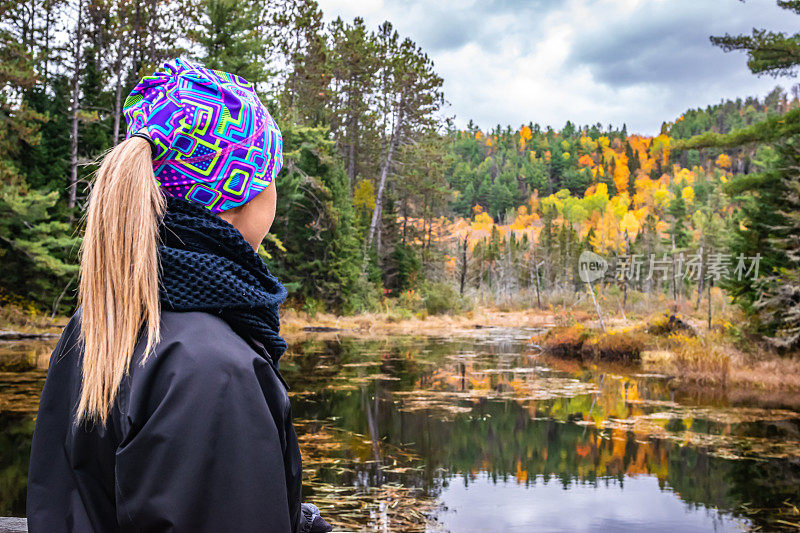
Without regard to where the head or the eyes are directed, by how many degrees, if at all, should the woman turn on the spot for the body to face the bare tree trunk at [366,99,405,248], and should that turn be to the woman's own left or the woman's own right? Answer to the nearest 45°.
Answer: approximately 45° to the woman's own left

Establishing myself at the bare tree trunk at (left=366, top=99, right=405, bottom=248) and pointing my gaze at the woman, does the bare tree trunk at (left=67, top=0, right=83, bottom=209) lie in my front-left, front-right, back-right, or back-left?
front-right

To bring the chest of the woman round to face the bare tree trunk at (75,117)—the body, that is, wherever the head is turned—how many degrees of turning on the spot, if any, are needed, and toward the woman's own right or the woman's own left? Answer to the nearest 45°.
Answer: approximately 45° to the woman's own left

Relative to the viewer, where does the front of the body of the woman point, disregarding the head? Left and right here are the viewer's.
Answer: facing away from the viewer and to the right of the viewer

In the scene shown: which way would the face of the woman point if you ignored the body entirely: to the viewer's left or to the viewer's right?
to the viewer's right
